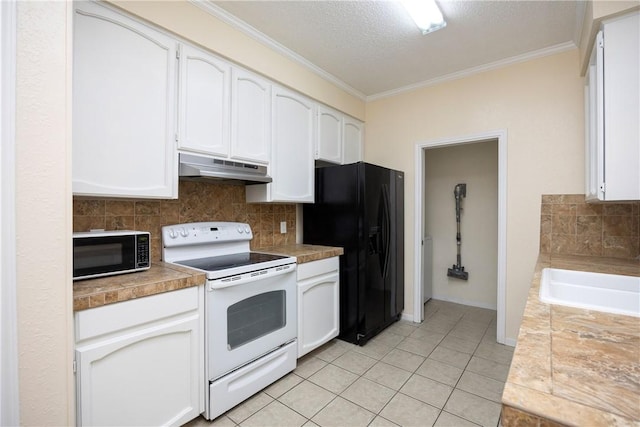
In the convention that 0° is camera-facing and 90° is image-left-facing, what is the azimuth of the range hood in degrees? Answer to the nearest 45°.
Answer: approximately 315°

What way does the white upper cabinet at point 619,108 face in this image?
to the viewer's left

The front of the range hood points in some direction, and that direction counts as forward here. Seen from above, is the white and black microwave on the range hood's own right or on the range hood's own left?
on the range hood's own right

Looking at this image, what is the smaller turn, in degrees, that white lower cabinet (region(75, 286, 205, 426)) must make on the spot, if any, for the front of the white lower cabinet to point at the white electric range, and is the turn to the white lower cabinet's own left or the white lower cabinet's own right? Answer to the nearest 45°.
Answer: approximately 90° to the white lower cabinet's own left

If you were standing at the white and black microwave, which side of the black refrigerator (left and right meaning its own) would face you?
right

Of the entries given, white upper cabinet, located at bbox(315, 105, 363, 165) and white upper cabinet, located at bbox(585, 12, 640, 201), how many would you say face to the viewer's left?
1

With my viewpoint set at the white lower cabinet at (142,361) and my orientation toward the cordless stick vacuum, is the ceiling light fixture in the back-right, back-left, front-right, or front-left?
front-right

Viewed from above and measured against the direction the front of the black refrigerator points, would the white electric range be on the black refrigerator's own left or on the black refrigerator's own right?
on the black refrigerator's own right

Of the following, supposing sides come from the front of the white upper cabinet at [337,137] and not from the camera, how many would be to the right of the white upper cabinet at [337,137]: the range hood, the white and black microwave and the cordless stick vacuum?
2

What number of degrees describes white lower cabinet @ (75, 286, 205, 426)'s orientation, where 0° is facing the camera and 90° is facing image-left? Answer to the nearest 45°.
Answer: approximately 315°

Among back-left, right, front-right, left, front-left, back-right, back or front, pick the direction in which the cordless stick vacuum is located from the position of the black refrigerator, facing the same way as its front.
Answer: left

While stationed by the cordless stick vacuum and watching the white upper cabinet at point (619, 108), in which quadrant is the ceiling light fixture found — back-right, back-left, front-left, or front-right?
front-right
